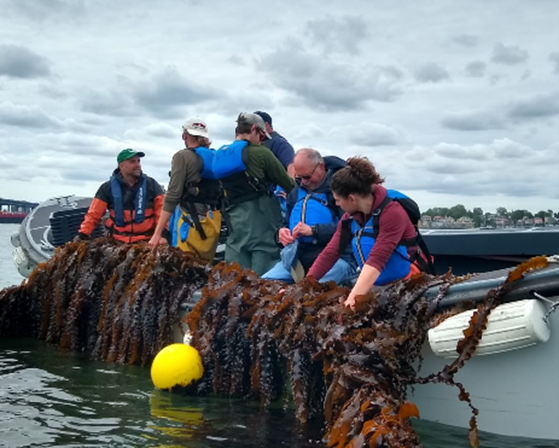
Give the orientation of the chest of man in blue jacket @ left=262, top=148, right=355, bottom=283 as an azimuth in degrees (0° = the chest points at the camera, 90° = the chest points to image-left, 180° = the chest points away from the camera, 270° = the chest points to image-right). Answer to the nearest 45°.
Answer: approximately 45°

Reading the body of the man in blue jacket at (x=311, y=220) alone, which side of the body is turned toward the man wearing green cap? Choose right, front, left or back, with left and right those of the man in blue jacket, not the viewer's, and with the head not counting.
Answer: right

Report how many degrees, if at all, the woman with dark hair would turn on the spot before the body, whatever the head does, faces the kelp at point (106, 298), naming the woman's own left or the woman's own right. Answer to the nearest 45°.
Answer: approximately 90° to the woman's own right

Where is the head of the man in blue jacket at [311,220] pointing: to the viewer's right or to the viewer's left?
to the viewer's left

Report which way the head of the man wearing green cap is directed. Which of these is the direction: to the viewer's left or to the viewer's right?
to the viewer's right

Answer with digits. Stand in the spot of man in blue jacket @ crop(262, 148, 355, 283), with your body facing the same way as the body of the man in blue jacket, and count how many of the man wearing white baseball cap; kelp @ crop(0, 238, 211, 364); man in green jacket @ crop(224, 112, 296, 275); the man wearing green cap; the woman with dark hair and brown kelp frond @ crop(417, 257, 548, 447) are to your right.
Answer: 4

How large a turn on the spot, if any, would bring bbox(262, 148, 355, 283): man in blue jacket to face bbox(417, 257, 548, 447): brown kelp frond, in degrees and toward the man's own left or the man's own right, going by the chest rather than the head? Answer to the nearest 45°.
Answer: approximately 90° to the man's own left
